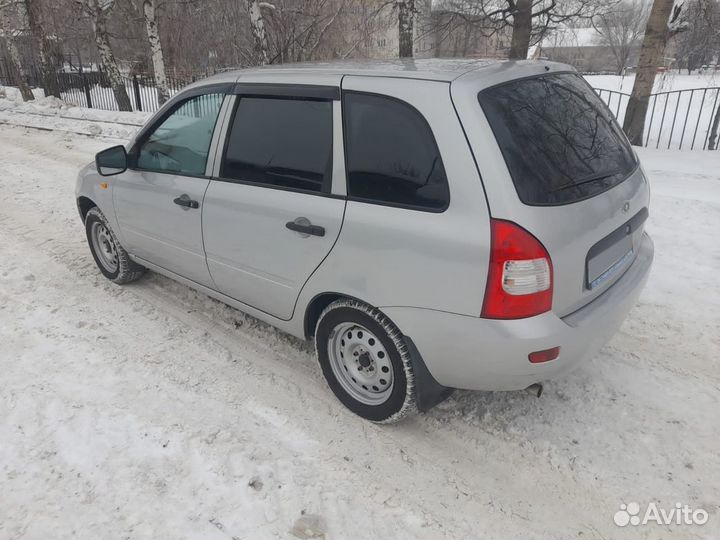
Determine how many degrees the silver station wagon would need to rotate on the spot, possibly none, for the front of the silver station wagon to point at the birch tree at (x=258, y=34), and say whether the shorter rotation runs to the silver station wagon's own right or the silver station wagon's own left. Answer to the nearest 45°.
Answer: approximately 45° to the silver station wagon's own right

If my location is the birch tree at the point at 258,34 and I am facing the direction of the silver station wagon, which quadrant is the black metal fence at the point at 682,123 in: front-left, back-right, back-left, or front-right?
front-left

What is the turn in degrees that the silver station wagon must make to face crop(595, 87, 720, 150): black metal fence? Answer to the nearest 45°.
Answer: approximately 90° to its right

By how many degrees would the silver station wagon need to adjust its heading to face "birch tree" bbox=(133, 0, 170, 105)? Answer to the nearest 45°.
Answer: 0° — it already faces it

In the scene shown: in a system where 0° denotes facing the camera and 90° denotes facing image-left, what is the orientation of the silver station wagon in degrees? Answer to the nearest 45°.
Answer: approximately 135°

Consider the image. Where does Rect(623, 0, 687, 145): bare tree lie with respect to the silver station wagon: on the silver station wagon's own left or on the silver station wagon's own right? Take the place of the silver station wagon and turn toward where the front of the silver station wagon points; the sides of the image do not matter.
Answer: on the silver station wagon's own right

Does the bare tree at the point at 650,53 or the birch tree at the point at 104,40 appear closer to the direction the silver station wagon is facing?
the birch tree

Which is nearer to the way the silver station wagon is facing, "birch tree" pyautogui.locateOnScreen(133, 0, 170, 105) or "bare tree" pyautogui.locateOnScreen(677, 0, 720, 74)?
the birch tree

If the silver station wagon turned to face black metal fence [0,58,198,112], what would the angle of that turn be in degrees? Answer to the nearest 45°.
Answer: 0° — it already faces it

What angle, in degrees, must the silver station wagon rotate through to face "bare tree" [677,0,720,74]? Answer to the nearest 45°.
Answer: approximately 90° to its right

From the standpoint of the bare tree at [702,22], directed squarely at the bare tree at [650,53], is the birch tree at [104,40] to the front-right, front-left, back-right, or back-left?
front-right

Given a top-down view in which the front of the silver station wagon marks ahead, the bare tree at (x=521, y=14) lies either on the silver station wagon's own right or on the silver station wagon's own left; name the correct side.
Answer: on the silver station wagon's own right
